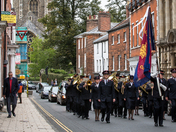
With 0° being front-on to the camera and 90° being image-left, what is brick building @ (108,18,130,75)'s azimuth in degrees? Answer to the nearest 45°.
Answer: approximately 45°
